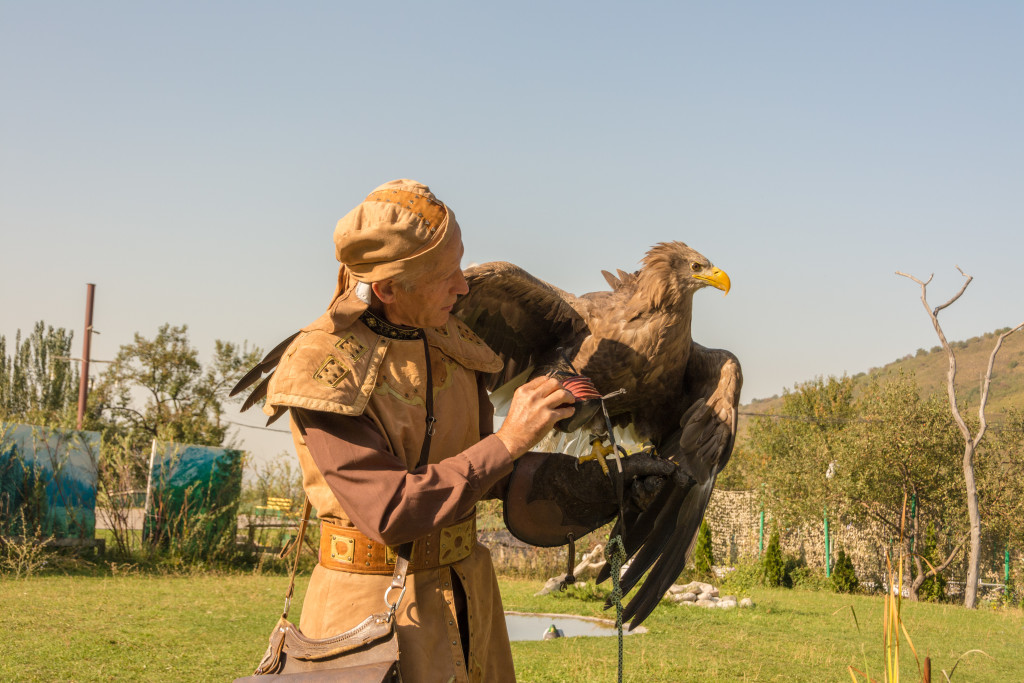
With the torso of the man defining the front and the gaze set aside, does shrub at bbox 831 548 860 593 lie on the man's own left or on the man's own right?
on the man's own left

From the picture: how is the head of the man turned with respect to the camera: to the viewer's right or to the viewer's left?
to the viewer's right

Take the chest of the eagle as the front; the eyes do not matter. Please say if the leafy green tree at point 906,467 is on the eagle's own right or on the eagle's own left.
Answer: on the eagle's own left

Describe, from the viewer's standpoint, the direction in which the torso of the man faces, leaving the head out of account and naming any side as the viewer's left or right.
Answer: facing the viewer and to the right of the viewer

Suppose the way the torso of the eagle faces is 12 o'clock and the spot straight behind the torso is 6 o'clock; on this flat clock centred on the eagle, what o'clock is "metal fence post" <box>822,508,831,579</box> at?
The metal fence post is roughly at 8 o'clock from the eagle.
